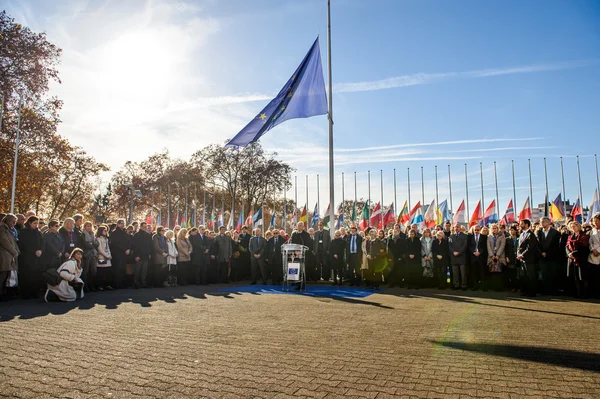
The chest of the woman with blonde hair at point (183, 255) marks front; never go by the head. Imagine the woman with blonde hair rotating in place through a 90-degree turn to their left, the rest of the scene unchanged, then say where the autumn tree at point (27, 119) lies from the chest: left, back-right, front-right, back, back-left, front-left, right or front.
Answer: left

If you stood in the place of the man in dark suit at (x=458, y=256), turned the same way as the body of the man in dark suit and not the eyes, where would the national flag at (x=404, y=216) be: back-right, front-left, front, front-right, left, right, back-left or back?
back

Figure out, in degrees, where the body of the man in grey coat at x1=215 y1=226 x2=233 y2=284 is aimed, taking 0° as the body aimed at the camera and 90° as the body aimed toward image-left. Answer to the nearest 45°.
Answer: approximately 0°

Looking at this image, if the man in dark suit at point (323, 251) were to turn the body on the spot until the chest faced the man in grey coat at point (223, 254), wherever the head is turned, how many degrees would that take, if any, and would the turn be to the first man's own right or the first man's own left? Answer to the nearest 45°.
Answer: approximately 90° to the first man's own right

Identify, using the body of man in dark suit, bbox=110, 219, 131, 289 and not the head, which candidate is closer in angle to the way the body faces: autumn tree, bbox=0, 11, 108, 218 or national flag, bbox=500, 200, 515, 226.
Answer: the national flag

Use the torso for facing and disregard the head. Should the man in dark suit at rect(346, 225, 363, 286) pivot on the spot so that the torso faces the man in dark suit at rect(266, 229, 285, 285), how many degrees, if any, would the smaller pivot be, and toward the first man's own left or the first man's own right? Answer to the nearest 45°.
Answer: approximately 90° to the first man's own right

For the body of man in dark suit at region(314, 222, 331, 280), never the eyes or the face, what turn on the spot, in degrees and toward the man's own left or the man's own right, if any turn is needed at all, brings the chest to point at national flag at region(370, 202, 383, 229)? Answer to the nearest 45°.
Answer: approximately 180°

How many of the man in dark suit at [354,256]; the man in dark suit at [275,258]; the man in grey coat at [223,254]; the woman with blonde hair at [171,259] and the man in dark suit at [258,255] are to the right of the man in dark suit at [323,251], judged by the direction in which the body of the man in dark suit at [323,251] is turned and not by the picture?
4

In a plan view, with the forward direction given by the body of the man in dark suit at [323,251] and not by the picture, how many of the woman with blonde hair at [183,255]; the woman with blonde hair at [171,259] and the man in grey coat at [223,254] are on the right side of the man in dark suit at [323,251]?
3

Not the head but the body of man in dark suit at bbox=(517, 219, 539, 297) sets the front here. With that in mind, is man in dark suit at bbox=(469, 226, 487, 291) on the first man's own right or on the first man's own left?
on the first man's own right

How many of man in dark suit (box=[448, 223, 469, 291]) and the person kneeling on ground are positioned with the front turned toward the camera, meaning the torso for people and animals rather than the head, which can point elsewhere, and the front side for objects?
1

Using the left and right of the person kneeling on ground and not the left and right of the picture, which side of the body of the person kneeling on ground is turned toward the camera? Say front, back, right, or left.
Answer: right

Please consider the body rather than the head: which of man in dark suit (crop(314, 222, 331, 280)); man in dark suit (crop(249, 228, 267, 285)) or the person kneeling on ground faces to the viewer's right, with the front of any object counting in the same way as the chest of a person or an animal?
the person kneeling on ground

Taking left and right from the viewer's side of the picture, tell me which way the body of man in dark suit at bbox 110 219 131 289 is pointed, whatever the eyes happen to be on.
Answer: facing the viewer and to the right of the viewer

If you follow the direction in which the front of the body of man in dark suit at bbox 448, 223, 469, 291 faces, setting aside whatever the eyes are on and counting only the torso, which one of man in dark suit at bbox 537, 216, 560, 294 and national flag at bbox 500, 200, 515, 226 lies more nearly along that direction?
the man in dark suit
